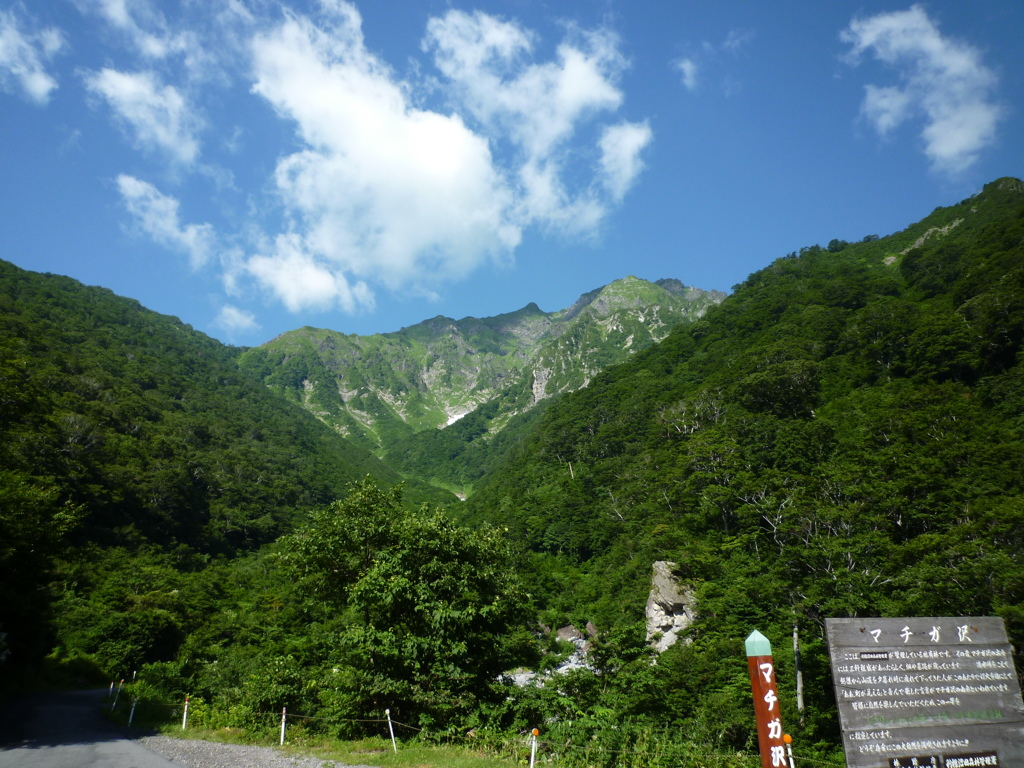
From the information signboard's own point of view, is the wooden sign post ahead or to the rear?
ahead

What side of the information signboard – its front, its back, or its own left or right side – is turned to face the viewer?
front

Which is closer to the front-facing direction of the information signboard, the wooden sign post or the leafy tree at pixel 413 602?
the wooden sign post
